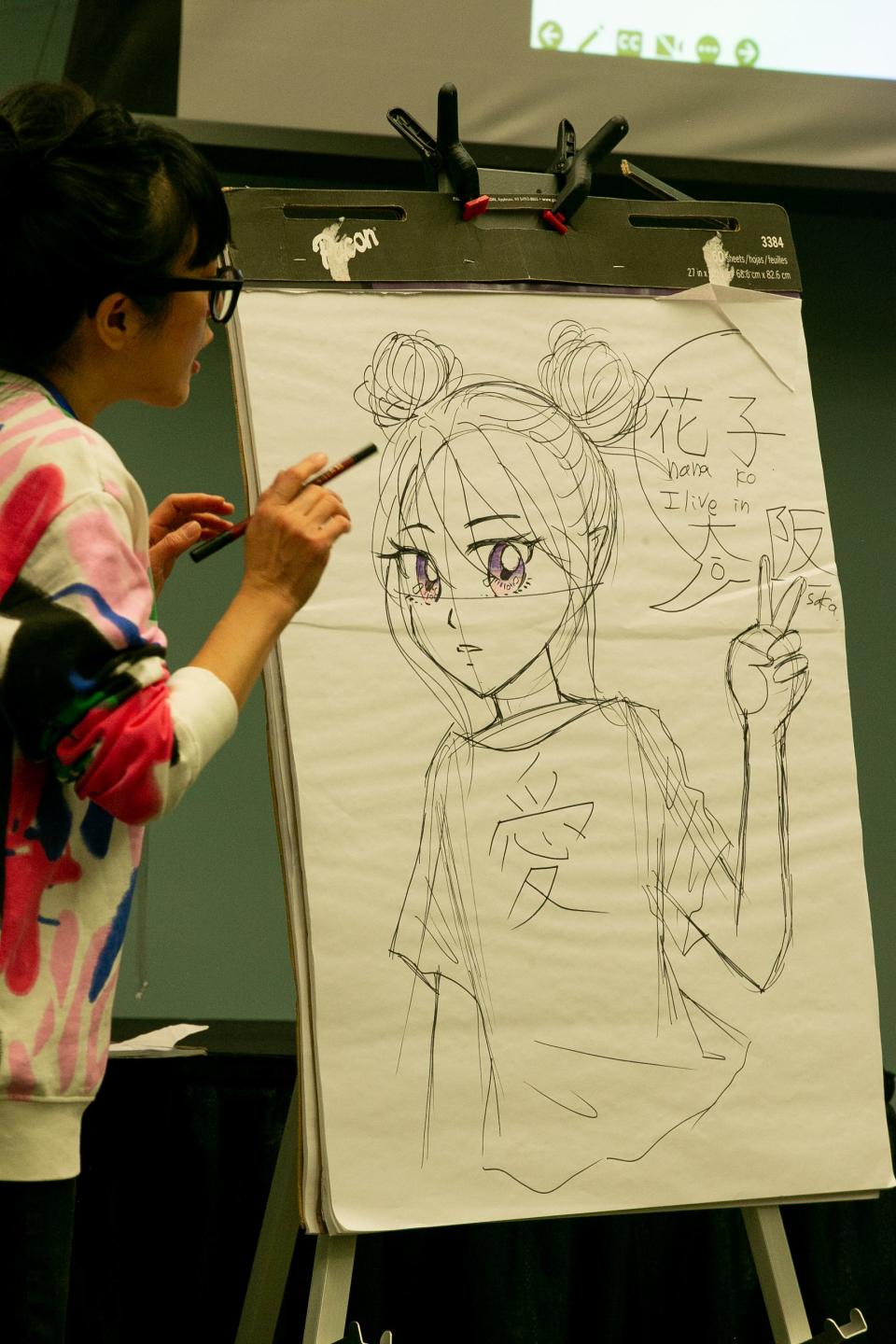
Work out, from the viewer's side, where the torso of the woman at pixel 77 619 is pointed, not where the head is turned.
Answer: to the viewer's right

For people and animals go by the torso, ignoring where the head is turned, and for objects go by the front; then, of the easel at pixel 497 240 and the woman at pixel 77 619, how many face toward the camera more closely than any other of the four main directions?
1

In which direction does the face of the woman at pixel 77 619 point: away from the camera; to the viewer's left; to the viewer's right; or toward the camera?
to the viewer's right

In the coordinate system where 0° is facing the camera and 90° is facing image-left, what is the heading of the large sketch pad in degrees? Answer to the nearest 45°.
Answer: approximately 0°
